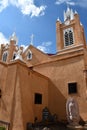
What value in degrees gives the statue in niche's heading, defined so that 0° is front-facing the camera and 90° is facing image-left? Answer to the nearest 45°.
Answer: approximately 45°
